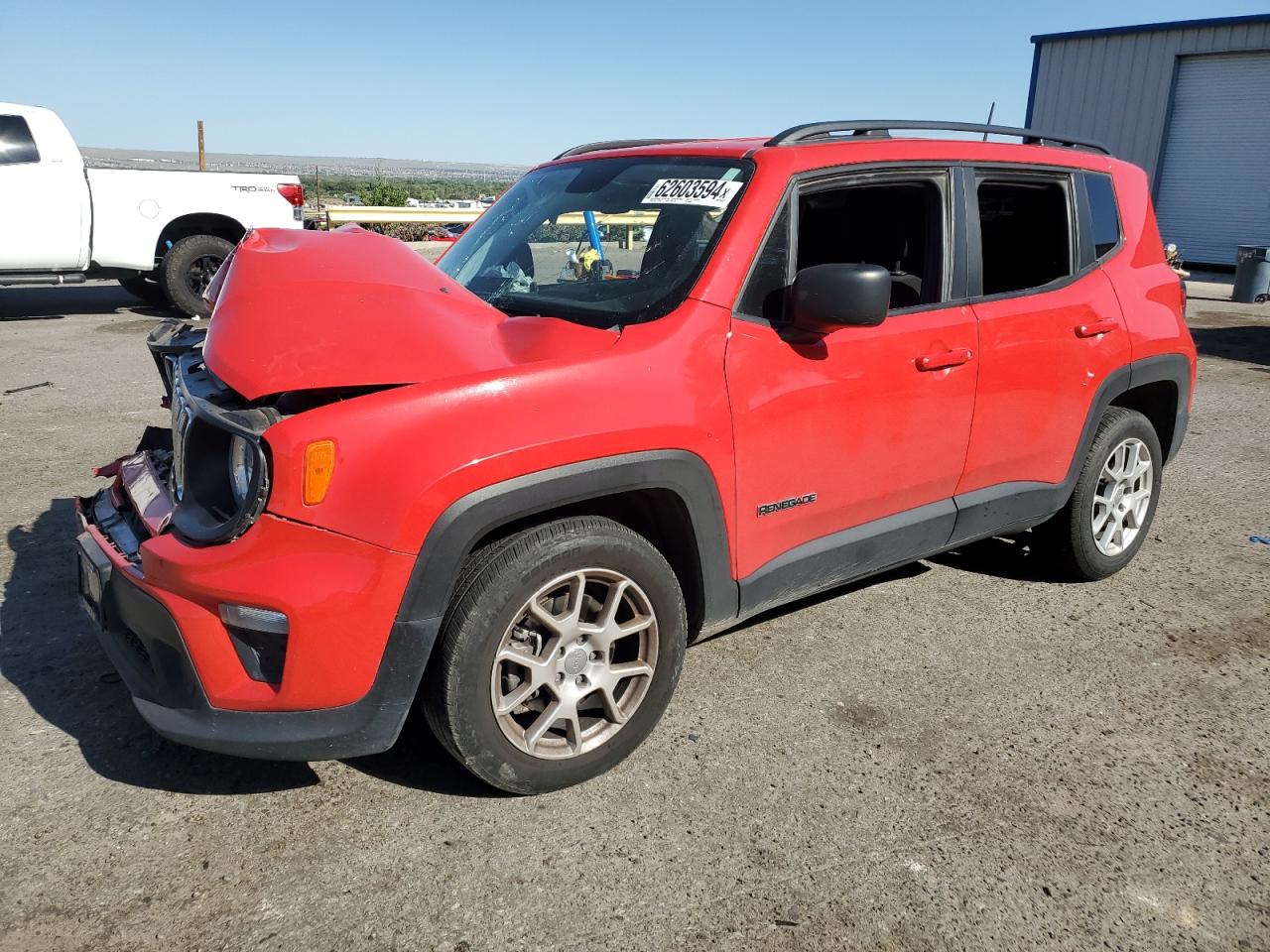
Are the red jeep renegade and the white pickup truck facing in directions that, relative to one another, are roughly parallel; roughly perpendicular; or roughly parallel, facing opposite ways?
roughly parallel

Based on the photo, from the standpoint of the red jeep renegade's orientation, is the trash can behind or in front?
behind

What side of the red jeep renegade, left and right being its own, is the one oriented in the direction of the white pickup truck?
right

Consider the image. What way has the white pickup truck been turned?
to the viewer's left

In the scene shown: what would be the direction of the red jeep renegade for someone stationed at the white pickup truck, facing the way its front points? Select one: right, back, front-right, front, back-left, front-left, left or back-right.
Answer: left

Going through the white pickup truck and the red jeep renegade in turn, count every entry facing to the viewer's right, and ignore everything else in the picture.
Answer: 0

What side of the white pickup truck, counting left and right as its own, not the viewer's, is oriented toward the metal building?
back

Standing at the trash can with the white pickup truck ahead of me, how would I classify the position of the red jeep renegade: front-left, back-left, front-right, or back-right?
front-left

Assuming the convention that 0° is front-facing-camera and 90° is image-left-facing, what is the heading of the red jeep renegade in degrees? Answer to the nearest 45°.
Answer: approximately 45°

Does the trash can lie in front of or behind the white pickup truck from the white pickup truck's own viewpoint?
behind
